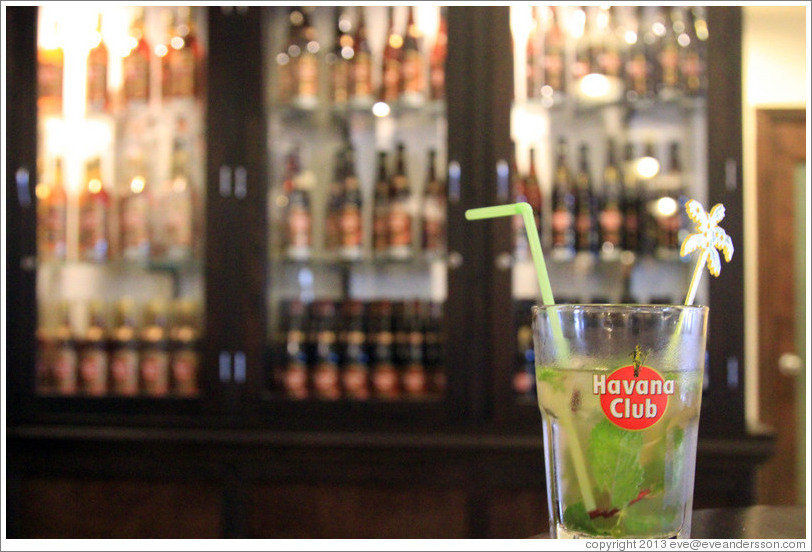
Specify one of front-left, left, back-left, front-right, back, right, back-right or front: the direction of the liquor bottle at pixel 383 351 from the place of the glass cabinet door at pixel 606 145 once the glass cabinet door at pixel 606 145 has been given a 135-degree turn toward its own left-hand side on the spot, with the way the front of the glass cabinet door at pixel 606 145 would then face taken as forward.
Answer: back-left

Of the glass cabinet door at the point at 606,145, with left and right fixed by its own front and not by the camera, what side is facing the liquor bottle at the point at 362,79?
right

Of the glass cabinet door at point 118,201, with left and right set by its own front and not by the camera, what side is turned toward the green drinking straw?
front

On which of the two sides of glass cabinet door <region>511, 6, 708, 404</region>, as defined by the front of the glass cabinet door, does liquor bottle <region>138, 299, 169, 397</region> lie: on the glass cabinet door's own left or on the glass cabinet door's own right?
on the glass cabinet door's own right

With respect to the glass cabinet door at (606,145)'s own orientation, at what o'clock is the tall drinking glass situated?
The tall drinking glass is roughly at 12 o'clock from the glass cabinet door.

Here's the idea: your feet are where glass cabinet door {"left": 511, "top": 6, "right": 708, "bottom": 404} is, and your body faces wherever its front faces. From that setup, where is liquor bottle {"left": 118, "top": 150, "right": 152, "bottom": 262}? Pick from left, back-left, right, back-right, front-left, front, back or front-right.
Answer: right

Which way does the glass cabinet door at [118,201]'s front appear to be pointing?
toward the camera

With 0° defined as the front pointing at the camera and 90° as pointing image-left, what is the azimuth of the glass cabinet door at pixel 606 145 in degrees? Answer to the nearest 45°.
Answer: approximately 0°

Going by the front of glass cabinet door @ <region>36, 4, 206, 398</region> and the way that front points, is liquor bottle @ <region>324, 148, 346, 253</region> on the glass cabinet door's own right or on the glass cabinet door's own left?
on the glass cabinet door's own left

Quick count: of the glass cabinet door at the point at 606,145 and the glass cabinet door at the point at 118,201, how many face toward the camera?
2

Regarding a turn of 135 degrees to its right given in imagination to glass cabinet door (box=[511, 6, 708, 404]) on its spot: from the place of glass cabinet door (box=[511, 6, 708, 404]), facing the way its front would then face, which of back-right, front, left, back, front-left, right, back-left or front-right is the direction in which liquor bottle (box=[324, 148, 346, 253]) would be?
front-left

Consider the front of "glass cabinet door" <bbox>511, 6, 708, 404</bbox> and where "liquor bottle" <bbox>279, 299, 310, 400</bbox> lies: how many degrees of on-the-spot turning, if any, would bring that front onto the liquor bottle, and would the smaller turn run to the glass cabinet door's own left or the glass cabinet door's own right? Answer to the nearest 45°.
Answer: approximately 90° to the glass cabinet door's own right
